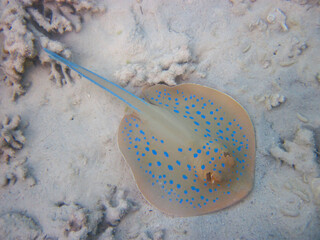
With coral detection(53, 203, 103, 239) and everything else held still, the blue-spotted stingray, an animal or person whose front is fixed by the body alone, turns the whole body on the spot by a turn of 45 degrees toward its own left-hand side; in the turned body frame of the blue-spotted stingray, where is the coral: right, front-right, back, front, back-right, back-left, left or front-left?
back

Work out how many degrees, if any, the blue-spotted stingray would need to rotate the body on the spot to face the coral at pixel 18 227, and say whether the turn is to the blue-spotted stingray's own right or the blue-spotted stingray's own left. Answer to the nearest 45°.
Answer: approximately 135° to the blue-spotted stingray's own right

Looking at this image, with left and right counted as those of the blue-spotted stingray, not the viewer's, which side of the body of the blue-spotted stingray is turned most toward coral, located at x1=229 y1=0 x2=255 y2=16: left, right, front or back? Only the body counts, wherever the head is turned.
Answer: left

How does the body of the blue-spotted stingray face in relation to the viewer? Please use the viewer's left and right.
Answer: facing the viewer and to the right of the viewer

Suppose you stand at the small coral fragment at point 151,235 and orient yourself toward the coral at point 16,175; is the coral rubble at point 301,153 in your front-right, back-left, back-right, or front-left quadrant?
back-right

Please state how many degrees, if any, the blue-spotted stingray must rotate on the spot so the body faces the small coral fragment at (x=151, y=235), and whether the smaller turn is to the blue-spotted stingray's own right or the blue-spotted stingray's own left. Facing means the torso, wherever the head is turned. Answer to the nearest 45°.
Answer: approximately 90° to the blue-spotted stingray's own right

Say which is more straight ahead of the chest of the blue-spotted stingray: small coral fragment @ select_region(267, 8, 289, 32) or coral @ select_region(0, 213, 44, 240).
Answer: the small coral fragment

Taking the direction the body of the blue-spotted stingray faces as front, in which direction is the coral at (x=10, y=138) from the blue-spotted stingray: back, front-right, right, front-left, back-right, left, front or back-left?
back

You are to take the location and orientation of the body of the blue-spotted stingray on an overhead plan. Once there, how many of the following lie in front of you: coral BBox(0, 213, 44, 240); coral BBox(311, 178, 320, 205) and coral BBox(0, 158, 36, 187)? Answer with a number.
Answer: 1
